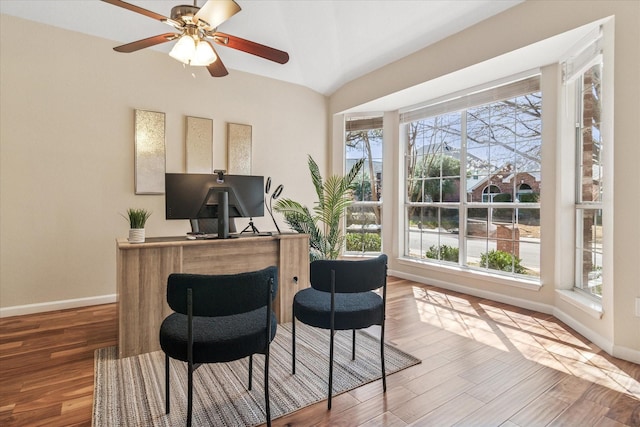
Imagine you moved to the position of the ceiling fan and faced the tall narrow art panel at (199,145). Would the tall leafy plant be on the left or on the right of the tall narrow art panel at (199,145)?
right

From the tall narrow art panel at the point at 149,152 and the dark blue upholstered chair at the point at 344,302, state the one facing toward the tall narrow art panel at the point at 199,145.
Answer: the dark blue upholstered chair

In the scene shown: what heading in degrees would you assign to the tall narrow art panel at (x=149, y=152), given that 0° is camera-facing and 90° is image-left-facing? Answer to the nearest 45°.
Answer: approximately 0°

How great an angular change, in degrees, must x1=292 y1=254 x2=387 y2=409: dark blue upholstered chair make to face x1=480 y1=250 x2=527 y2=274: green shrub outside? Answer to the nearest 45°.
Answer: approximately 90° to its right

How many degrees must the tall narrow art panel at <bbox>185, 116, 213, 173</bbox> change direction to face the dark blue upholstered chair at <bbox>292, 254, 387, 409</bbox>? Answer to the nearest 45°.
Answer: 0° — it already faces it

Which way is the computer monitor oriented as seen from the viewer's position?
away from the camera

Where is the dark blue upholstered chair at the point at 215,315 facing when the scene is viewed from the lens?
facing away from the viewer and to the left of the viewer

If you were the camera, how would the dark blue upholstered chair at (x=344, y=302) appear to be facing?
facing away from the viewer and to the left of the viewer
